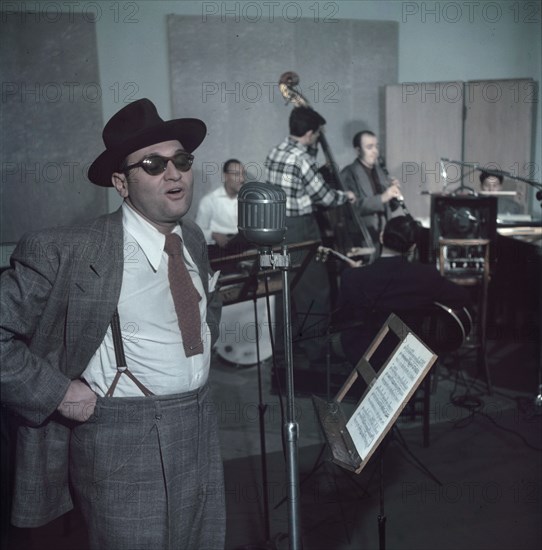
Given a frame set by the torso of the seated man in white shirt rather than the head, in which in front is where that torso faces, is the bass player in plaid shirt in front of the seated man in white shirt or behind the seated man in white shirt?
in front

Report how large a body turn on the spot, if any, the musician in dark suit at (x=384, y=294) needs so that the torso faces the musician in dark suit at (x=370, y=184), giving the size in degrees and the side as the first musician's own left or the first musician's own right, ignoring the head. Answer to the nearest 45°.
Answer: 0° — they already face them

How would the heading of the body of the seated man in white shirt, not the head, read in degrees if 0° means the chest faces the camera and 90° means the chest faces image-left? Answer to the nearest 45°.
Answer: approximately 315°

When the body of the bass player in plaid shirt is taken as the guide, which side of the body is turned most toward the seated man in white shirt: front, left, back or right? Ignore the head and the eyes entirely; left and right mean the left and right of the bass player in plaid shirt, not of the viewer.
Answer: left

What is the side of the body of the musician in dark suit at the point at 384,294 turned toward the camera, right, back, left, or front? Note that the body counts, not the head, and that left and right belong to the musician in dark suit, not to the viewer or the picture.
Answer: back

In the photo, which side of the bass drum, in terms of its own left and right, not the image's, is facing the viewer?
front

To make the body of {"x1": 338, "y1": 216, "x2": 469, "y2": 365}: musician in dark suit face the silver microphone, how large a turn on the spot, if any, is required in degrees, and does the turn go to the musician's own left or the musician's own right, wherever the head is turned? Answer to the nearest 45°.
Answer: approximately 180°

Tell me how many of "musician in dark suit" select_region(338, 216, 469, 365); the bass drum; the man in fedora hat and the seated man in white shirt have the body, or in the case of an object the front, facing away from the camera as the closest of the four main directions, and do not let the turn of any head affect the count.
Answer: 1

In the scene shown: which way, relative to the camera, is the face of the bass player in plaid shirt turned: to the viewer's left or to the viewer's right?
to the viewer's right

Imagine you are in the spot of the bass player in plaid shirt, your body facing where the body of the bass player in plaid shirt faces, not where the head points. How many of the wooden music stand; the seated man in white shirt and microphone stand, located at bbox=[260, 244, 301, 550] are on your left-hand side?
1

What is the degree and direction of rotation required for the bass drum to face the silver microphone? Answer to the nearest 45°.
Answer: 0° — it already faces it

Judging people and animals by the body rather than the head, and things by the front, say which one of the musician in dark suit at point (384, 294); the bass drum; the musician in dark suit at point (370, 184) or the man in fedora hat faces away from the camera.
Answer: the musician in dark suit at point (384, 294)

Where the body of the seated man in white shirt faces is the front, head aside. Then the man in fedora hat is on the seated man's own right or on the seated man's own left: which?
on the seated man's own right

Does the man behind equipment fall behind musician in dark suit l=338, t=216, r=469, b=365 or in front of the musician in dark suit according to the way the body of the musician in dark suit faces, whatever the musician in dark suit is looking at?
in front

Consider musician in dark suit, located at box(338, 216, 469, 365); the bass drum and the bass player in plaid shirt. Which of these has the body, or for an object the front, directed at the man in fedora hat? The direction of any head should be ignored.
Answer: the bass drum
